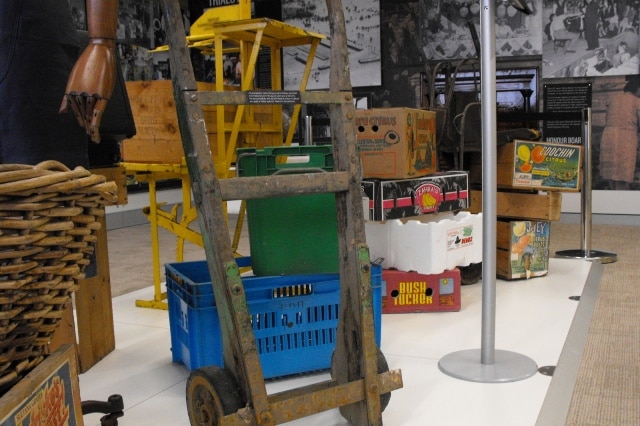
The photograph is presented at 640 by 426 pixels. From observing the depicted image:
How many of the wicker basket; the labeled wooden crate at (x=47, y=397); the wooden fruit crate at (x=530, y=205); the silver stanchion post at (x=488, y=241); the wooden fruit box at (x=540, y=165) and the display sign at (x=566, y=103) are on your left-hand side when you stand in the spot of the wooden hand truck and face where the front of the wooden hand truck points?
4

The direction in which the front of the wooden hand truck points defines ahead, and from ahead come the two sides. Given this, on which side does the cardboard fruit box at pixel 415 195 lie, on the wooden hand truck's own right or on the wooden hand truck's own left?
on the wooden hand truck's own left

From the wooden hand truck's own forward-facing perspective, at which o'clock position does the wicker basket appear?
The wicker basket is roughly at 2 o'clock from the wooden hand truck.

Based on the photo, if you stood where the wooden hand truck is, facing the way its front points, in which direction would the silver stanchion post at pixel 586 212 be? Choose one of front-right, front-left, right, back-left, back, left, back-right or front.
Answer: left

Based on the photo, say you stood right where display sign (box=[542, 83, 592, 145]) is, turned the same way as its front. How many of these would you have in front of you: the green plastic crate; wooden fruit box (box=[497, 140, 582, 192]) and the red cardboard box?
3

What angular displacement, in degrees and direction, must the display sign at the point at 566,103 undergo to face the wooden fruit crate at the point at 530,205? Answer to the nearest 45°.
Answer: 0° — it already faces it
